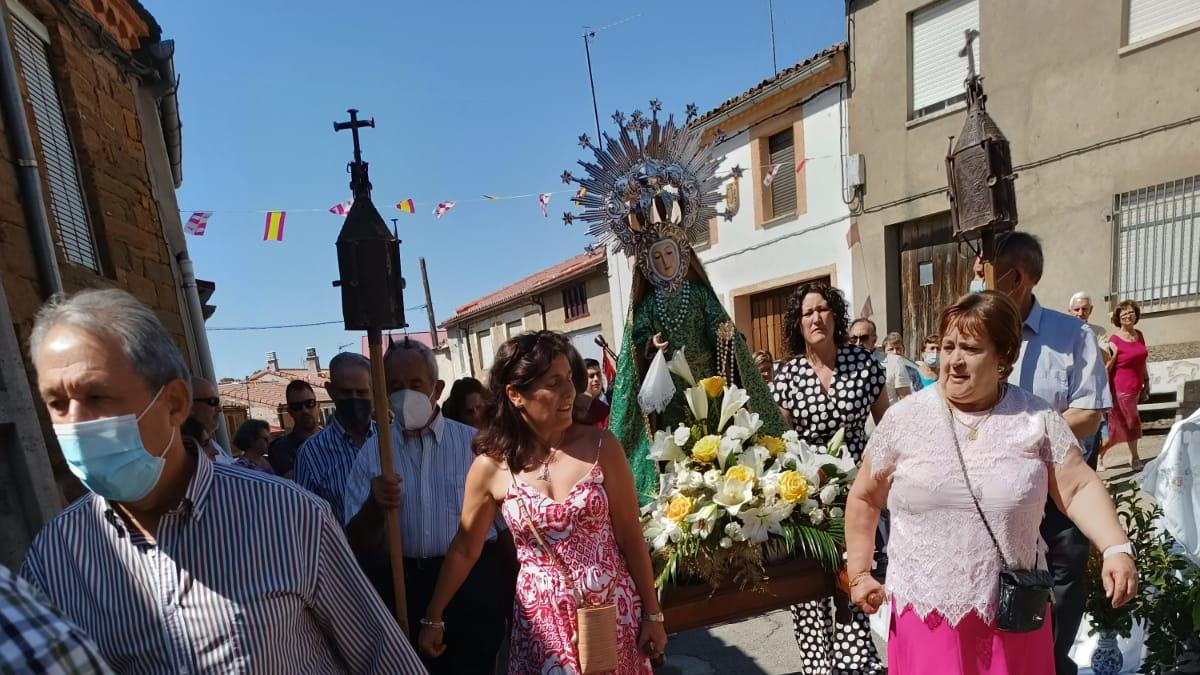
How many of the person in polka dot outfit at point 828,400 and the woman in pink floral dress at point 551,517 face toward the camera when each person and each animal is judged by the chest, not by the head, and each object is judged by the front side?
2

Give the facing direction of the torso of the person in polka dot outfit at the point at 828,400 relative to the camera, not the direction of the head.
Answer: toward the camera

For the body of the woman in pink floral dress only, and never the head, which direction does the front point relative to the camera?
toward the camera

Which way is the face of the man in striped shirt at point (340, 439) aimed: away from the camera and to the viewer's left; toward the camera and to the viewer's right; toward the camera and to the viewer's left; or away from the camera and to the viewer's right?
toward the camera and to the viewer's right

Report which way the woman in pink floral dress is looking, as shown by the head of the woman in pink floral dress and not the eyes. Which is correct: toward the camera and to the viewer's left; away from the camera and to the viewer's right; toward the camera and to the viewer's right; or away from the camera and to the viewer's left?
toward the camera and to the viewer's right

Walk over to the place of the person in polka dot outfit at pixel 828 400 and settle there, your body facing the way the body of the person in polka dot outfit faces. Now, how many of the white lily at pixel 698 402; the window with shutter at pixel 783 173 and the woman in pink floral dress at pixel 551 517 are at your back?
1

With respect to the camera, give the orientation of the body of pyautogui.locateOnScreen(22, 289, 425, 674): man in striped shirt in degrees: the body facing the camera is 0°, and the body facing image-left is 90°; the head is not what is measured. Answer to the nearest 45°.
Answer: approximately 45°

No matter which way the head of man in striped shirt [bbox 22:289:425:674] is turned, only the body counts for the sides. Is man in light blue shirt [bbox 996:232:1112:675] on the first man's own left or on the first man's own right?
on the first man's own left

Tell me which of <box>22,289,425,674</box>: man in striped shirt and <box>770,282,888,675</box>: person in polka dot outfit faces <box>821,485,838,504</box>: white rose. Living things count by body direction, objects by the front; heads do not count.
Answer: the person in polka dot outfit

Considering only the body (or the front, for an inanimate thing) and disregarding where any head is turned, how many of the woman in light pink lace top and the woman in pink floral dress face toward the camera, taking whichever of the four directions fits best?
2
